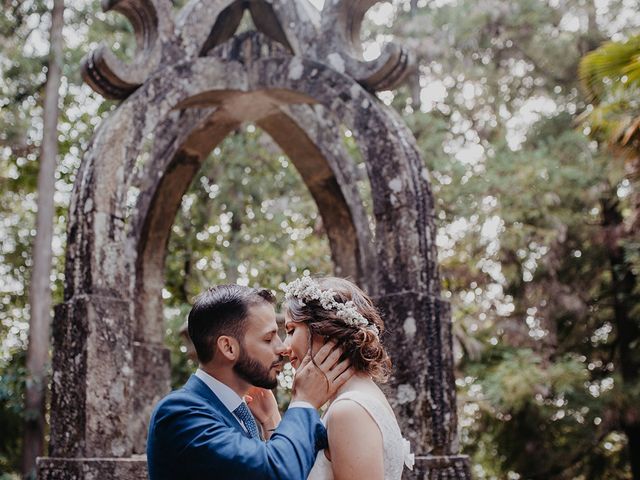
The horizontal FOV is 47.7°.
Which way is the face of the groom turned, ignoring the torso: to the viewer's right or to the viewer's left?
to the viewer's right

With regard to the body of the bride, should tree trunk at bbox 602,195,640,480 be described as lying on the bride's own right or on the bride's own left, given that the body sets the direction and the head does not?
on the bride's own right

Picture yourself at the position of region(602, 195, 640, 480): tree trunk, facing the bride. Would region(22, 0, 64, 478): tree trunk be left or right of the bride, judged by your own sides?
right

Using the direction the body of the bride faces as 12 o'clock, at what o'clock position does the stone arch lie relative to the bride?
The stone arch is roughly at 2 o'clock from the bride.

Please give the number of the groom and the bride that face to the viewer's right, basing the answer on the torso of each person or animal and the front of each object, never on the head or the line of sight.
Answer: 1

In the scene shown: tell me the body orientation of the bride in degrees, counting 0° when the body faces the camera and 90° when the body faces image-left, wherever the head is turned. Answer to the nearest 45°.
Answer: approximately 90°

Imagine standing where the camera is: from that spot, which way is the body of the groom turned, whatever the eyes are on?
to the viewer's right

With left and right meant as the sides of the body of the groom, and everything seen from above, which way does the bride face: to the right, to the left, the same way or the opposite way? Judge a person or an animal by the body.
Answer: the opposite way

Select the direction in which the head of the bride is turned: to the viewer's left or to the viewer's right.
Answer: to the viewer's left
